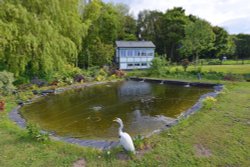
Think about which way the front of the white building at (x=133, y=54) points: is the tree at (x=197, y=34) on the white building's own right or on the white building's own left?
on the white building's own left

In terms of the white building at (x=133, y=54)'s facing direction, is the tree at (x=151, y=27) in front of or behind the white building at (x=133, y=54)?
behind

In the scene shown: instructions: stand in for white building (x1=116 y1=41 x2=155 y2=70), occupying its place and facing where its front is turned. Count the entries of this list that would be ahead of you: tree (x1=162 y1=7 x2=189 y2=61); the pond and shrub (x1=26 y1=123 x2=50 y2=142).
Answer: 2

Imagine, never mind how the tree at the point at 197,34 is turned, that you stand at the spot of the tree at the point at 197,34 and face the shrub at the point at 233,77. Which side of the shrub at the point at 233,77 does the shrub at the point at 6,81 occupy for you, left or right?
right

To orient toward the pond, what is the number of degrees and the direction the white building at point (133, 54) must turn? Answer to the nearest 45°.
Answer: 0° — it already faces it

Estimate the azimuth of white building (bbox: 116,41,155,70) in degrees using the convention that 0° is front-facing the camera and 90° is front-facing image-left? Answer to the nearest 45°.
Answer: approximately 0°

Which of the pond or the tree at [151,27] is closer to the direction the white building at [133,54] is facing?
the pond

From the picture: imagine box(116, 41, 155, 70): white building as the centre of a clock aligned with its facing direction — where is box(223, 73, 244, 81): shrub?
The shrub is roughly at 11 o'clock from the white building.

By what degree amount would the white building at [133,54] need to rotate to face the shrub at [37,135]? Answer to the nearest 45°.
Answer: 0° — it already faces it

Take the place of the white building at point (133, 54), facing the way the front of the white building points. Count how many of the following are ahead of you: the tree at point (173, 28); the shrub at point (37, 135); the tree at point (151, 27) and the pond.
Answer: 2

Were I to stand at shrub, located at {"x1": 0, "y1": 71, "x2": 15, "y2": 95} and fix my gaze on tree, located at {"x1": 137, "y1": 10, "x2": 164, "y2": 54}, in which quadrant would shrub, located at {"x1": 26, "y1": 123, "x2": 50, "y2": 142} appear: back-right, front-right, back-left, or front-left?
back-right

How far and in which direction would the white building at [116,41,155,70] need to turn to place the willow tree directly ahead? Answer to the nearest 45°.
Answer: approximately 45° to its right

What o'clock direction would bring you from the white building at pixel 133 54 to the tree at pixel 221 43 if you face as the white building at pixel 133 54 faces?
The tree is roughly at 8 o'clock from the white building.
